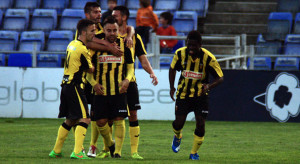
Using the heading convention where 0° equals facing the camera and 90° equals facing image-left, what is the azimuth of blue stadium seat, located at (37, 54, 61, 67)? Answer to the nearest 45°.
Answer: approximately 0°

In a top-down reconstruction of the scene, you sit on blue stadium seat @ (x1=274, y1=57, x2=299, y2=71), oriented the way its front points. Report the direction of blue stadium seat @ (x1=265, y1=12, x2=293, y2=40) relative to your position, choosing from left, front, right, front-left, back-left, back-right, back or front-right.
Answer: back

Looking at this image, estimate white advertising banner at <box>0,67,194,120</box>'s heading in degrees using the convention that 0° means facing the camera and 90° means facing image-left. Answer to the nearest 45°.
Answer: approximately 0°

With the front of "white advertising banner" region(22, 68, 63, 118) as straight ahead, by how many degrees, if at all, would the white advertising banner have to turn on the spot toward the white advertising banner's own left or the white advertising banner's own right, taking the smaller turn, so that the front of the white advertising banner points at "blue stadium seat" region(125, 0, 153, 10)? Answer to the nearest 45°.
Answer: approximately 135° to the white advertising banner's own left

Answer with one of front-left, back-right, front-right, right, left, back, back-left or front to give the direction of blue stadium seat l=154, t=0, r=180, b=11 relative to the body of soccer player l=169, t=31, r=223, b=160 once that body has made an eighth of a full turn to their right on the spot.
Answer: back-right
